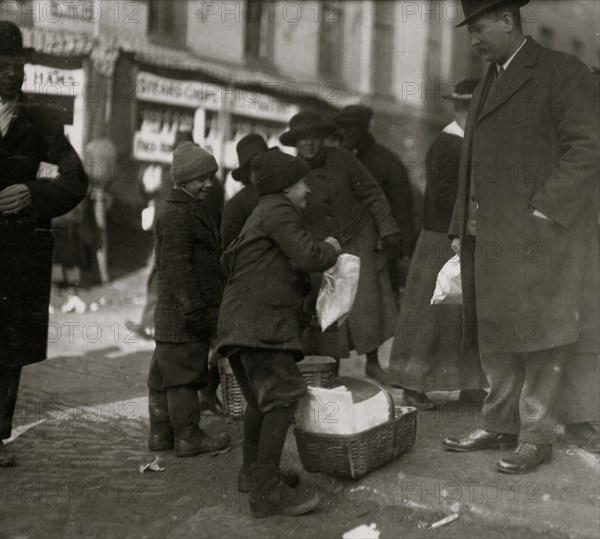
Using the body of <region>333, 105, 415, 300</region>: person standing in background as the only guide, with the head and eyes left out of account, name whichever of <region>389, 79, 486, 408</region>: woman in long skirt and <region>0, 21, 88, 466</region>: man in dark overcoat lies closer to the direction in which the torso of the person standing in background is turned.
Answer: the man in dark overcoat

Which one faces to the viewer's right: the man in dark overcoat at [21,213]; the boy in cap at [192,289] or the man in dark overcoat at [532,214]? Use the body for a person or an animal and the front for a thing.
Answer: the boy in cap

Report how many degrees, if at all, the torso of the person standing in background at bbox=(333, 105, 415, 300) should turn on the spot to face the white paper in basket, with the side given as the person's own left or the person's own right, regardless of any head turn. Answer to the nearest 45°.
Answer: approximately 45° to the person's own left

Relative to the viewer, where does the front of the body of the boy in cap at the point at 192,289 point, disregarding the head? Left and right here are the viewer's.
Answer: facing to the right of the viewer

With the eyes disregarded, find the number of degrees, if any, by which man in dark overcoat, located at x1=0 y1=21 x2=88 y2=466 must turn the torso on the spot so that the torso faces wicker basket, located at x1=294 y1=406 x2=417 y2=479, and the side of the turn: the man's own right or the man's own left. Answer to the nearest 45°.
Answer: approximately 45° to the man's own left

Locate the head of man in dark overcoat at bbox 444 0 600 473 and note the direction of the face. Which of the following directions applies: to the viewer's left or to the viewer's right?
to the viewer's left

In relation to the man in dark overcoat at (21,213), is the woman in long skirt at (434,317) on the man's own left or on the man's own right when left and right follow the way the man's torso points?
on the man's own left

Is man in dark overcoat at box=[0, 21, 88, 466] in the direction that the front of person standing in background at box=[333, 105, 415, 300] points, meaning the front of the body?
yes
